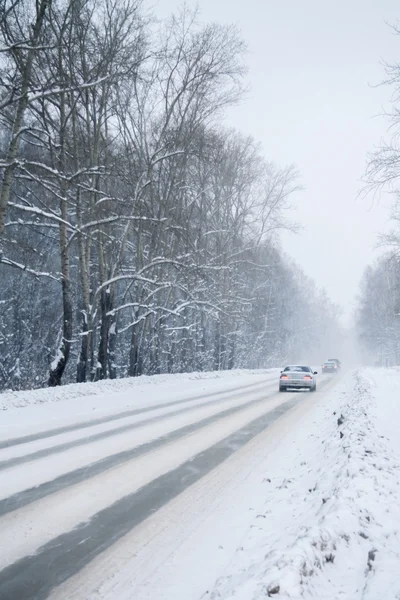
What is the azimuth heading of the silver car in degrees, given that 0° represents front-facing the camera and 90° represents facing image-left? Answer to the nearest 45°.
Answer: approximately 180°
